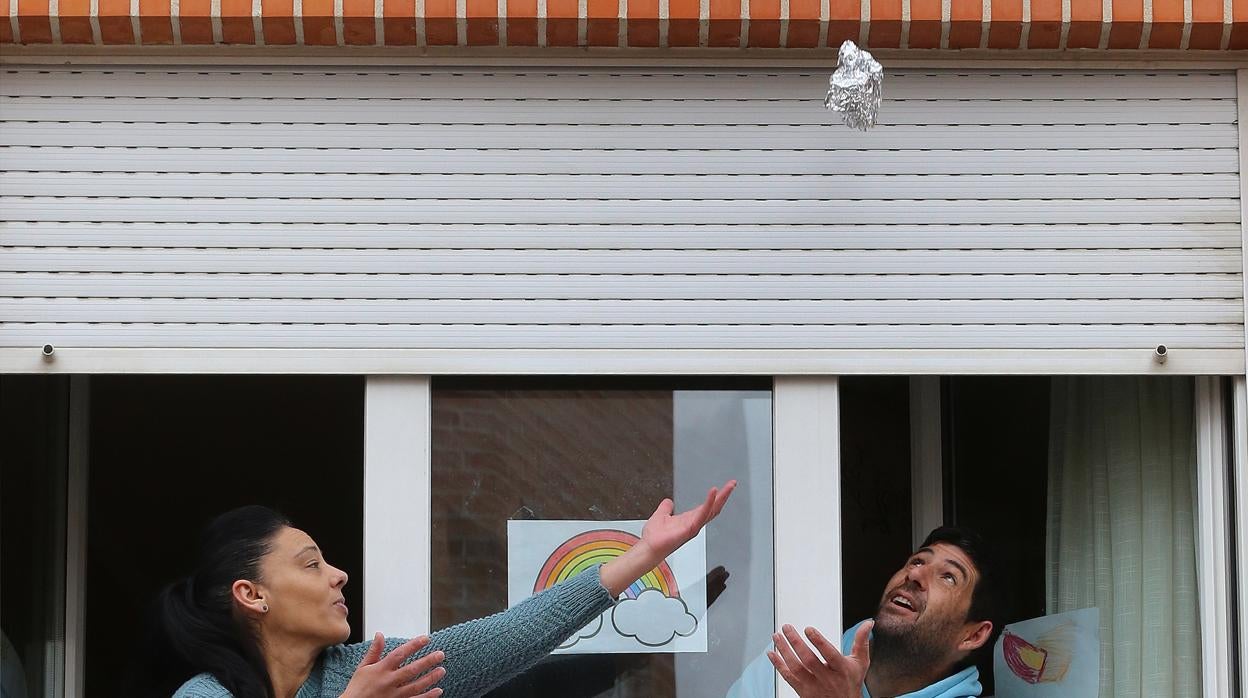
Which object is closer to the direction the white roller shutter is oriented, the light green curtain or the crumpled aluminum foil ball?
the crumpled aluminum foil ball

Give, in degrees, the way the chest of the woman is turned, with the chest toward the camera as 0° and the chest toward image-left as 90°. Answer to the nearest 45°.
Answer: approximately 315°

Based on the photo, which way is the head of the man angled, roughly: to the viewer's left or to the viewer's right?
to the viewer's left

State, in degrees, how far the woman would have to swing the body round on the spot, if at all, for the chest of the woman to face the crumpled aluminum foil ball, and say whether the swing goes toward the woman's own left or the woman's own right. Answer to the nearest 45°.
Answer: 0° — they already face it

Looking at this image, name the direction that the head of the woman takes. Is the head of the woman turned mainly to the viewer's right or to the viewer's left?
to the viewer's right

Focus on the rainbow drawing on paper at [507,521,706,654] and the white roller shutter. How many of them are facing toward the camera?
2

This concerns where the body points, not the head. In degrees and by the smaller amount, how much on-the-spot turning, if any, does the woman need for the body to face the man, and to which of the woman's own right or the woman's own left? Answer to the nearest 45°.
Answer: approximately 45° to the woman's own left
